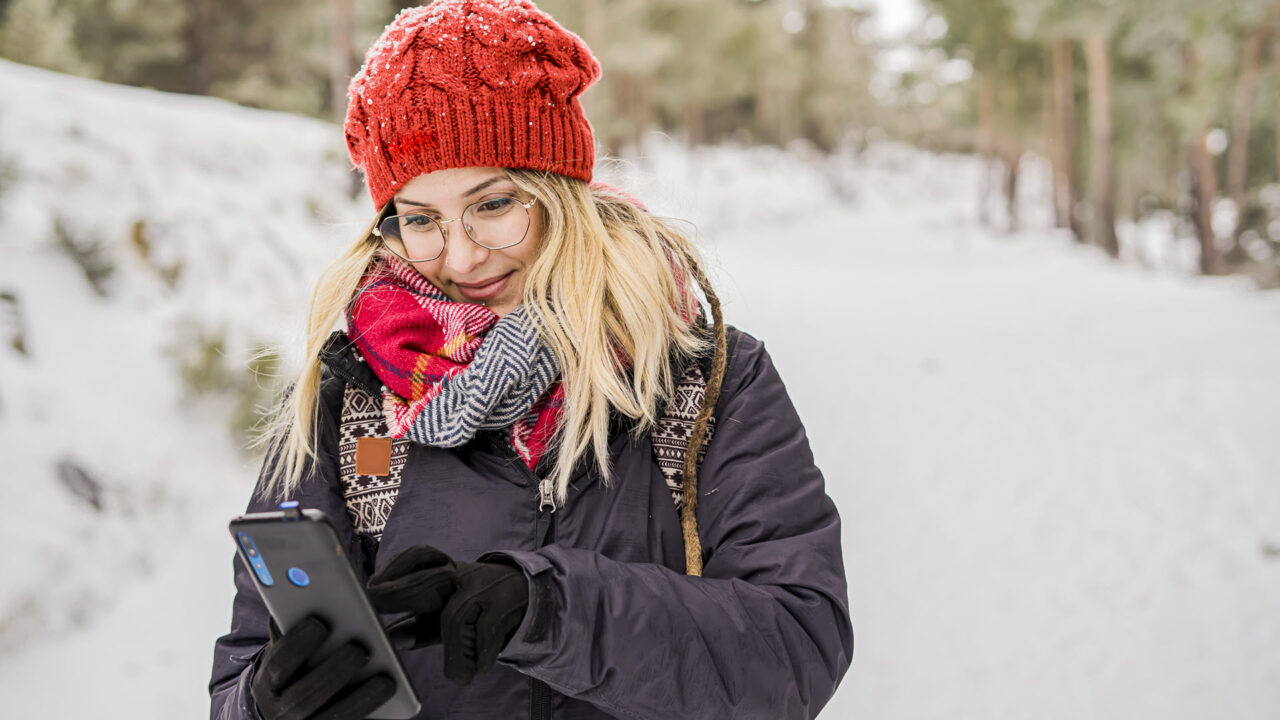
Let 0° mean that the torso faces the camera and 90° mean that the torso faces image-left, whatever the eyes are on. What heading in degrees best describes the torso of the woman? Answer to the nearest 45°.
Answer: approximately 0°

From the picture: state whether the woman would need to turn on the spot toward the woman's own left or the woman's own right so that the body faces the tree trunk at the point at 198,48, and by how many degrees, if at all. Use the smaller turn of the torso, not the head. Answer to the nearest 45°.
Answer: approximately 180°

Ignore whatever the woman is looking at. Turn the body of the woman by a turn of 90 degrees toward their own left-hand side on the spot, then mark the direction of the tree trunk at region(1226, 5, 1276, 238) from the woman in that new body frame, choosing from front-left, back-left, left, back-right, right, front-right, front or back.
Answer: front-left

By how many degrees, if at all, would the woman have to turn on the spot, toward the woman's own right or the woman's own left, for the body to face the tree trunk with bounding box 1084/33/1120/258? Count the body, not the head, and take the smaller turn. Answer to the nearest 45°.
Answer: approximately 135° to the woman's own left

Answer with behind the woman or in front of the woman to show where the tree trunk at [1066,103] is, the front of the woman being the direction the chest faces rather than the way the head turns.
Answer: behind
